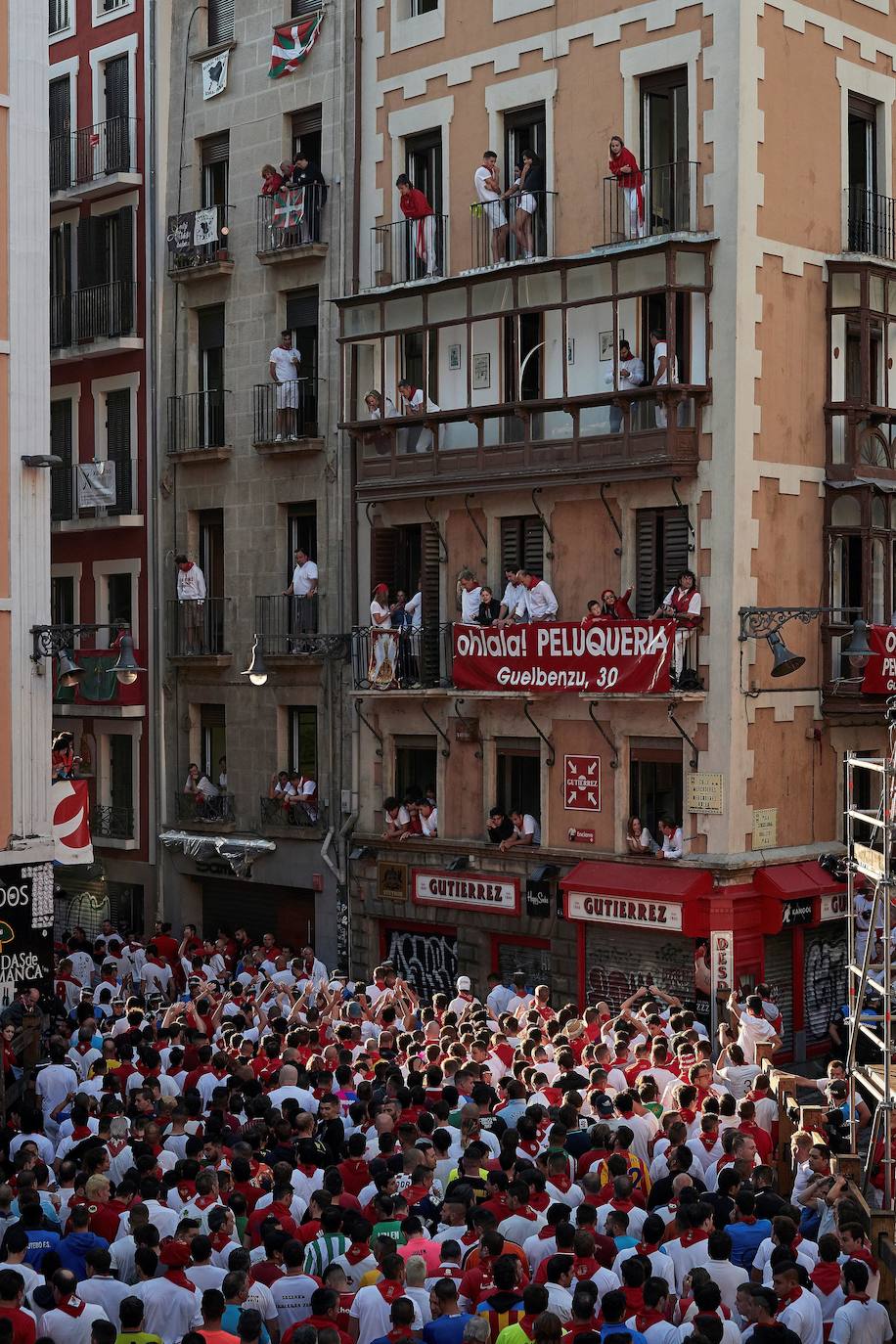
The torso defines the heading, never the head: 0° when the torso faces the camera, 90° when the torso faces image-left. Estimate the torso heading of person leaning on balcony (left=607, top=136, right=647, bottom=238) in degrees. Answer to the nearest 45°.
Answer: approximately 45°

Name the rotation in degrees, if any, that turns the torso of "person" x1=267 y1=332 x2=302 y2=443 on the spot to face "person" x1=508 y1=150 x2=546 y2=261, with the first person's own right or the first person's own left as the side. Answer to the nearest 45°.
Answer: approximately 45° to the first person's own left

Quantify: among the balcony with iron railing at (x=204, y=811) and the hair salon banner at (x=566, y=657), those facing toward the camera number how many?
2

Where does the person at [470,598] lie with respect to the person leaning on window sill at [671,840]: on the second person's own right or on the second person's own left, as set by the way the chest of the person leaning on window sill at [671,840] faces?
on the second person's own right

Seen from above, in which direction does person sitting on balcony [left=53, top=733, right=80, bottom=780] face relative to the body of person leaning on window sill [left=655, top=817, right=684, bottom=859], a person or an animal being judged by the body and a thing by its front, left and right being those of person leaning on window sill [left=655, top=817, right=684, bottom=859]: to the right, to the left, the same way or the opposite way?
to the left

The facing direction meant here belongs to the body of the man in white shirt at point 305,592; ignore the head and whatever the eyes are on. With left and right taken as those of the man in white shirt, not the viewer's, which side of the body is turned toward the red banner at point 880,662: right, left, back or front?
left

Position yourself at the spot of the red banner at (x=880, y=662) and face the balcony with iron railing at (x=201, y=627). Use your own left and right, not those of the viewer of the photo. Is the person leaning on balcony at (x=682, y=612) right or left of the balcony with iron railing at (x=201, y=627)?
left

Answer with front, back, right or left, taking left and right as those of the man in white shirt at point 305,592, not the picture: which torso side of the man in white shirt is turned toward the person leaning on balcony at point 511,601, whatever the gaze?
left
